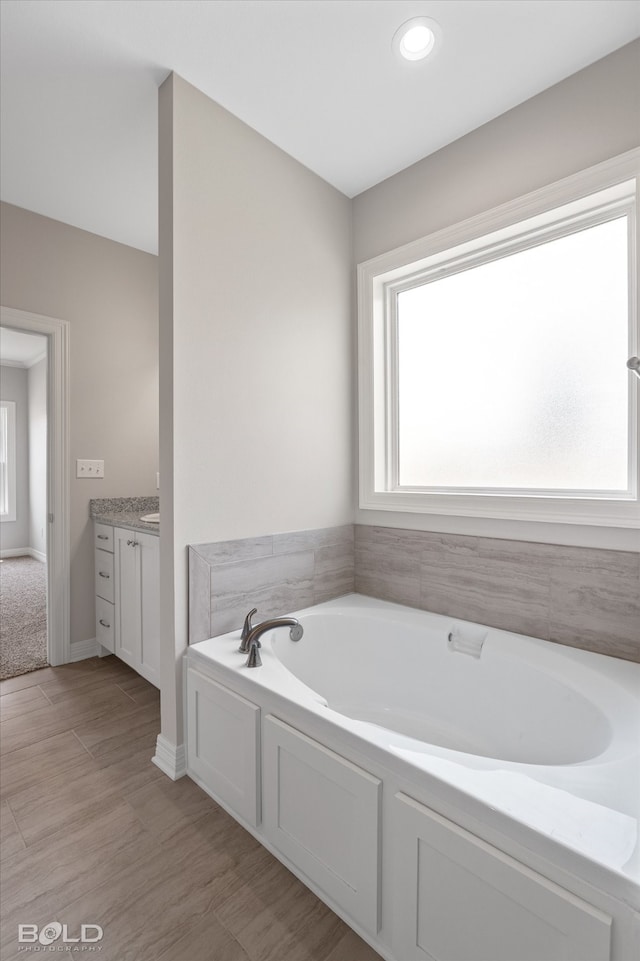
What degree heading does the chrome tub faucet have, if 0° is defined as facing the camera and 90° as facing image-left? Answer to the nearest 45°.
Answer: approximately 270°

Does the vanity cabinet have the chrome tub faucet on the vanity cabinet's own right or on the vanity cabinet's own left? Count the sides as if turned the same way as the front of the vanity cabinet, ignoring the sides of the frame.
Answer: on the vanity cabinet's own left

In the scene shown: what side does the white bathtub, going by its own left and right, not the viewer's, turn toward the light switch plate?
right

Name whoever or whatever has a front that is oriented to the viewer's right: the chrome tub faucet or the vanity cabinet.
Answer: the chrome tub faucet

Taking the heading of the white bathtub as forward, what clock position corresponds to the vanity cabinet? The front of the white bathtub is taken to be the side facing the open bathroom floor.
The vanity cabinet is roughly at 2 o'clock from the white bathtub.

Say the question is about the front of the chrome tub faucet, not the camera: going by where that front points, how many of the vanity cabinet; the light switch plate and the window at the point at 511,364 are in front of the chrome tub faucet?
1

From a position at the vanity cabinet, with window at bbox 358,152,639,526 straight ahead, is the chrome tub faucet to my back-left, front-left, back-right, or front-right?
front-right

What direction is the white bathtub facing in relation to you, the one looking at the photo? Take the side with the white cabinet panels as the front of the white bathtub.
facing the viewer and to the left of the viewer

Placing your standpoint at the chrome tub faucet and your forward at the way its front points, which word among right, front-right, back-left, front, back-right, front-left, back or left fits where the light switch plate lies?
back-left

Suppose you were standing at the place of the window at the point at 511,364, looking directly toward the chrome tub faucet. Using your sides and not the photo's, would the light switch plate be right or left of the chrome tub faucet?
right
